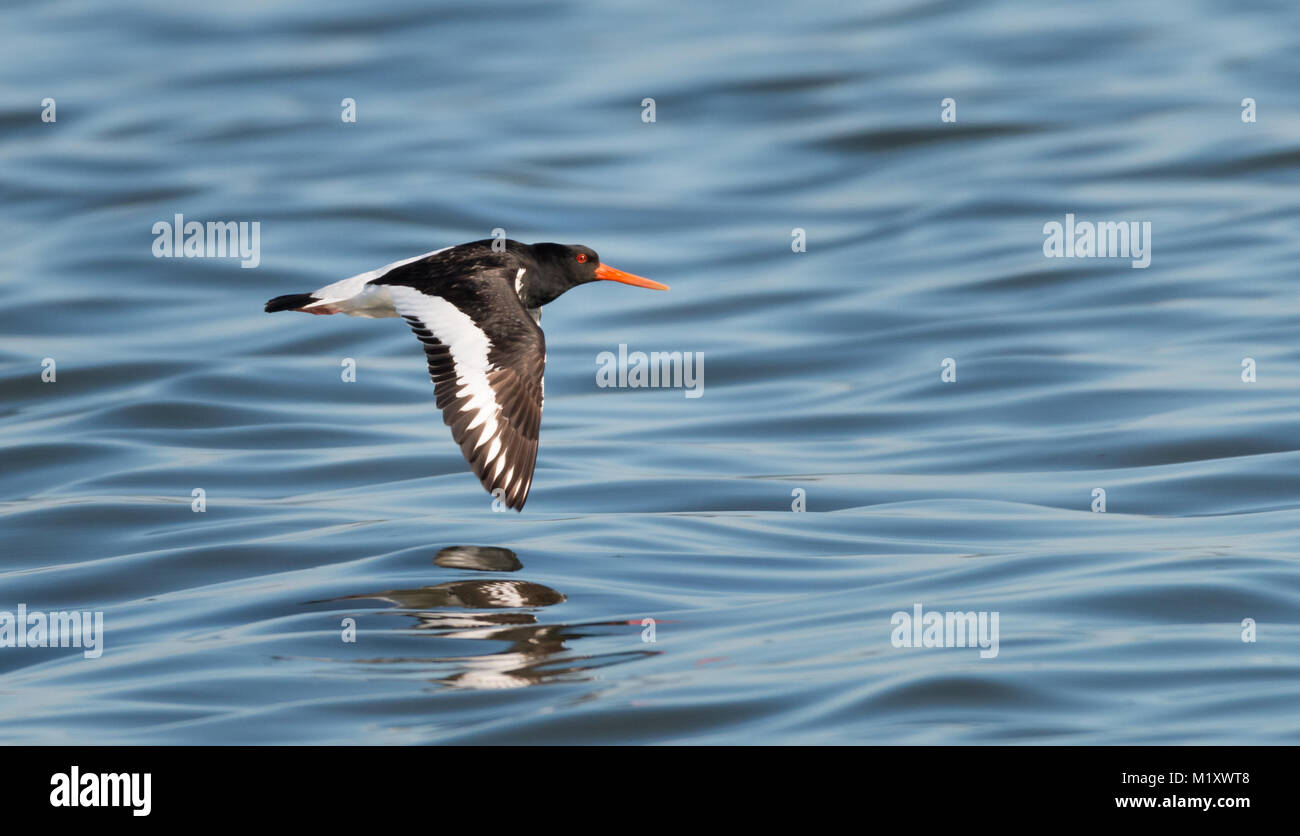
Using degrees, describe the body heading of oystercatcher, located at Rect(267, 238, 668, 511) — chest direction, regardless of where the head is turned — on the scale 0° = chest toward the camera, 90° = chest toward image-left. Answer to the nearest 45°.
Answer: approximately 270°
